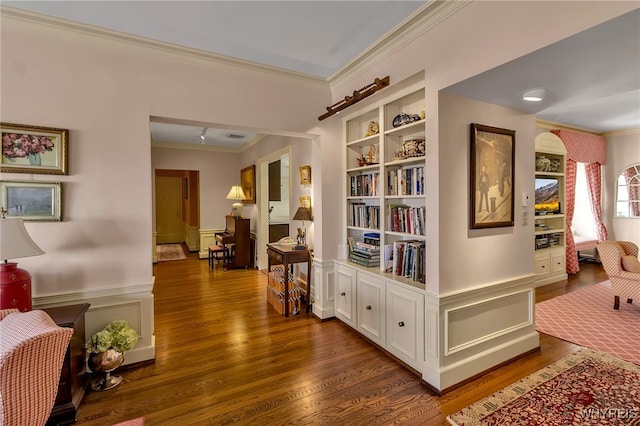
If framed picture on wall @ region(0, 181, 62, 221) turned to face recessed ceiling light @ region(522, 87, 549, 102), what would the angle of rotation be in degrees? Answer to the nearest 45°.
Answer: approximately 45° to its left

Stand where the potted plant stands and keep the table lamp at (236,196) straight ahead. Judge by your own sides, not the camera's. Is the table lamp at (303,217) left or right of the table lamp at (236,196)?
right

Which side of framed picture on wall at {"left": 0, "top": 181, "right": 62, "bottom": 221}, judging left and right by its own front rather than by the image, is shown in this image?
front

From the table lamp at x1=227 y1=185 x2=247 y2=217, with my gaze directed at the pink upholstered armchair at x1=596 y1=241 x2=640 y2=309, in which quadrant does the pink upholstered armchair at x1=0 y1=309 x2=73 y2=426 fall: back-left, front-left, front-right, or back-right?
front-right

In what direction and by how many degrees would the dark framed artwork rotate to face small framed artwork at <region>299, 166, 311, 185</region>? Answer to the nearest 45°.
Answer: approximately 135° to its right

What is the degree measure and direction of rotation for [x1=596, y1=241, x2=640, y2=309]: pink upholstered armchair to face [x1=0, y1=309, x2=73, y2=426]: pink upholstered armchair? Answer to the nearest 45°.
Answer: approximately 45° to its right

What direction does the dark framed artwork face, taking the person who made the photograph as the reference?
facing the viewer and to the right of the viewer

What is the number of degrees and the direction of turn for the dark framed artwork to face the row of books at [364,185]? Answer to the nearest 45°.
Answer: approximately 135° to its right

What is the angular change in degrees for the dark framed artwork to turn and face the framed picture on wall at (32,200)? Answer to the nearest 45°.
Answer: approximately 90° to its right

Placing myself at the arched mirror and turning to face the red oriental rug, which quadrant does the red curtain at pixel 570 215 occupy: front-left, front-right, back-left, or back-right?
front-right

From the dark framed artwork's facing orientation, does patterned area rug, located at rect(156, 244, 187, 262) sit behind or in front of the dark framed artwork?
behind
